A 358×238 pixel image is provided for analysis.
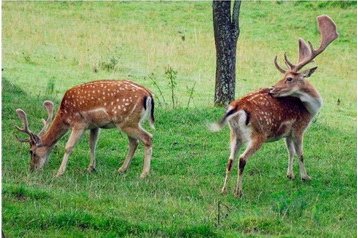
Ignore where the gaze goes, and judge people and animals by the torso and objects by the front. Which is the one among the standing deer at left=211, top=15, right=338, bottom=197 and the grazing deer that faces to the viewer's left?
the grazing deer

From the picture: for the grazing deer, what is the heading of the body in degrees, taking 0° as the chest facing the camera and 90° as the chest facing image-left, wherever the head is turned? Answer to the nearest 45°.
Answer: approximately 90°

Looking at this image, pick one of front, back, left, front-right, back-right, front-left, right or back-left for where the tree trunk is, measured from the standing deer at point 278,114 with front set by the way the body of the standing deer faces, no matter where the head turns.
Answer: front-left

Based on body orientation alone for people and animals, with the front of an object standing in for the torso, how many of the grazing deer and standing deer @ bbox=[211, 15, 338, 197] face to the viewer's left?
1

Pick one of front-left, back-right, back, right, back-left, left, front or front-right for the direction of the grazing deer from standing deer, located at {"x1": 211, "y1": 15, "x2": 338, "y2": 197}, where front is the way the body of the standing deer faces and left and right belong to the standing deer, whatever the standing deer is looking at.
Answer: back-left

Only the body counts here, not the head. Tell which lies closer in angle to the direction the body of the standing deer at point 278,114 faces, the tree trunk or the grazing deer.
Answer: the tree trunk

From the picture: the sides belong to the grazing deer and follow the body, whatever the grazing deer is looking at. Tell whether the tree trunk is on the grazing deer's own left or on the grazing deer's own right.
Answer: on the grazing deer's own right

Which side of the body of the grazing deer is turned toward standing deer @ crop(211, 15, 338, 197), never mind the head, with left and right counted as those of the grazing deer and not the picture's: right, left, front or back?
back

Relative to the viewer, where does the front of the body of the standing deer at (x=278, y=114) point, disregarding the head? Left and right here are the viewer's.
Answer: facing away from the viewer and to the right of the viewer
